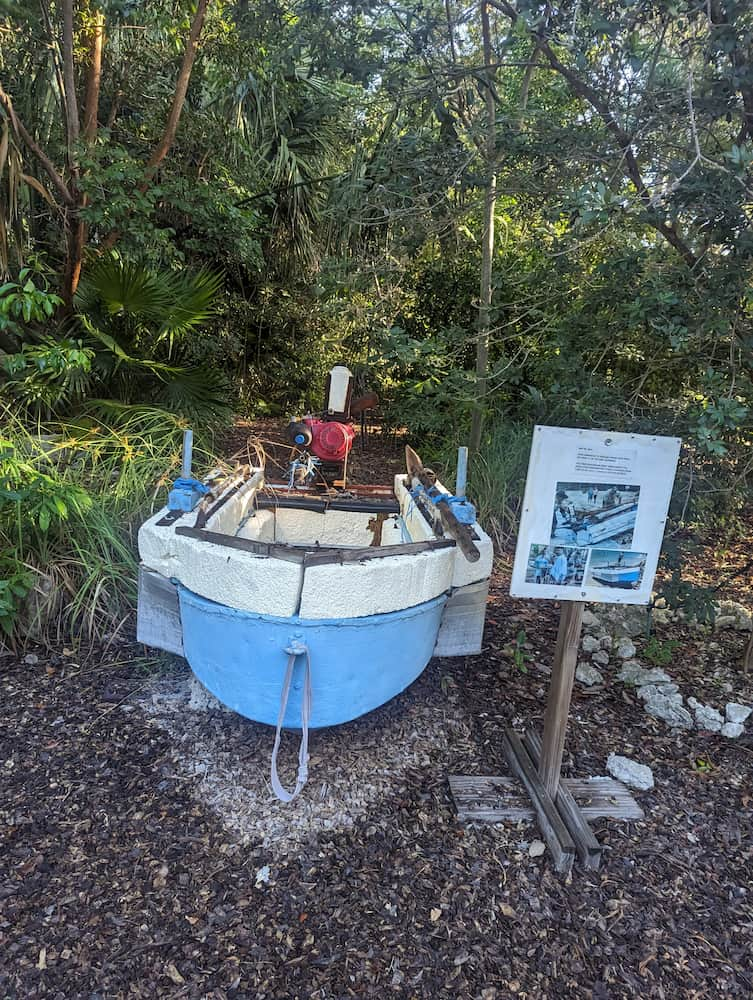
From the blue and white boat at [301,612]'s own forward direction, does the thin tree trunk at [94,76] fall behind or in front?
behind

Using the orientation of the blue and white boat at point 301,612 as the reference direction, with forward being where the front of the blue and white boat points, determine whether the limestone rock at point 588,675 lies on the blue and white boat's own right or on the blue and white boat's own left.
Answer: on the blue and white boat's own left

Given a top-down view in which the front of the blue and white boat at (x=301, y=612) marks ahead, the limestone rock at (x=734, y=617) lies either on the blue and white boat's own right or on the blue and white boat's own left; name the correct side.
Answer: on the blue and white boat's own left

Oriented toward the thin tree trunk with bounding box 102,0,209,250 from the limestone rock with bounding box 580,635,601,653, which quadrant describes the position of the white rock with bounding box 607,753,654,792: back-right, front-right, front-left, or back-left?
back-left

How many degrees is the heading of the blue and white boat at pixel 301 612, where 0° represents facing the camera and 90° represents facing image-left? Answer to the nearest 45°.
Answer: approximately 0°

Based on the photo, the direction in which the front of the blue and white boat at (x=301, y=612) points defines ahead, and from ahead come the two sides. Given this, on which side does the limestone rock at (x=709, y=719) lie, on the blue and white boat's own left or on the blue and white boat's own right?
on the blue and white boat's own left

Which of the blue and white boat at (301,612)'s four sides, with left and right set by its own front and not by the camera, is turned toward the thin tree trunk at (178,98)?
back

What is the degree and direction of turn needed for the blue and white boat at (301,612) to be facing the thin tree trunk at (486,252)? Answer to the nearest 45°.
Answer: approximately 180°

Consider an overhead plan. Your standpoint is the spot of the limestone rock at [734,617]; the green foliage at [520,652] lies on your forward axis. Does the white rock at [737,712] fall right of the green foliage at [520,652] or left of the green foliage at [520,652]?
left

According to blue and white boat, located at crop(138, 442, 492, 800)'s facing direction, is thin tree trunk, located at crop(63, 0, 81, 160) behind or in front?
behind

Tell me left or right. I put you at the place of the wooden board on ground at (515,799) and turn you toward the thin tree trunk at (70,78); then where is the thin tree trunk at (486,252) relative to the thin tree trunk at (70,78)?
right

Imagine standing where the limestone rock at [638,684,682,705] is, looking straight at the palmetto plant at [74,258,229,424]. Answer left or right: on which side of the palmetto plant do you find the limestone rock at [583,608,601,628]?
right
